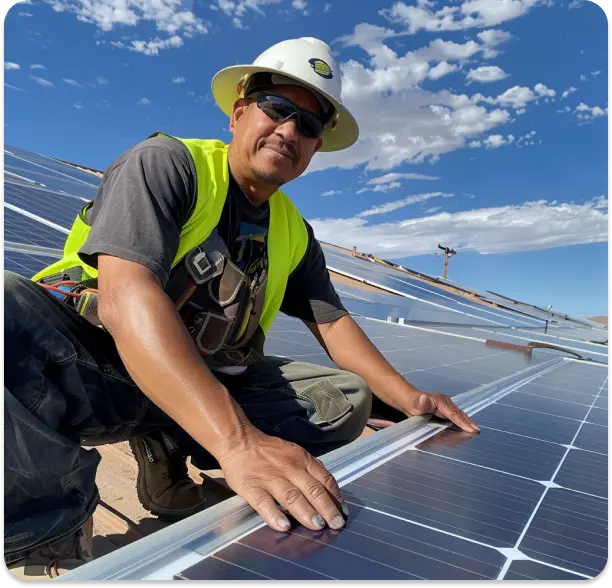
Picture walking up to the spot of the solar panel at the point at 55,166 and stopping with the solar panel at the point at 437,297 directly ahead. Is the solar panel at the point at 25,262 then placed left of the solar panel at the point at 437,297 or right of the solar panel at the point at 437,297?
right

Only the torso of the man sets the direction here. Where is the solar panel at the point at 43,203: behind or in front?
behind

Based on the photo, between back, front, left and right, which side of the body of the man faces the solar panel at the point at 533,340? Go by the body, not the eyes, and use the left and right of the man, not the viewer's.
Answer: left

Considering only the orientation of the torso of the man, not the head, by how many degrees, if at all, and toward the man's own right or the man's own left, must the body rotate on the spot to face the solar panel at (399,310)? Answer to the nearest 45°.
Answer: approximately 135° to the man's own left

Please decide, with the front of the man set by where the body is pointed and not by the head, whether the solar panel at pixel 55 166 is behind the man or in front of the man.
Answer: behind

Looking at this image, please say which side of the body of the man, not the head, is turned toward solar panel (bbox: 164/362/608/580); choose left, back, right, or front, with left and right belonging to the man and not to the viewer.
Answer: front

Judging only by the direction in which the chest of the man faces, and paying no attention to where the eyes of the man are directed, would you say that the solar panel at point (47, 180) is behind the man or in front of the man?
behind
